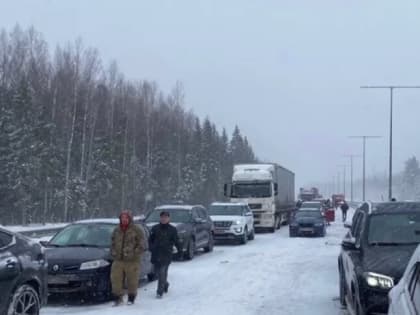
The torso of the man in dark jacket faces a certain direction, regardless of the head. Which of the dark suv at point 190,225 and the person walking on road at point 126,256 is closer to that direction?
the person walking on road

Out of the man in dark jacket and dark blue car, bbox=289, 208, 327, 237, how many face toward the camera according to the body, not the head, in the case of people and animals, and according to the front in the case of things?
2

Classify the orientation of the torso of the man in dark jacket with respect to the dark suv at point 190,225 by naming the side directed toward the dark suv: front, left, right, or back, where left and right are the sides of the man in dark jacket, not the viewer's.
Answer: back

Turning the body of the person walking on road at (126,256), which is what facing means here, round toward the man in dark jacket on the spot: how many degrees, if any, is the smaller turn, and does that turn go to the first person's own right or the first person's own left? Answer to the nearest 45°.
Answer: approximately 135° to the first person's own left

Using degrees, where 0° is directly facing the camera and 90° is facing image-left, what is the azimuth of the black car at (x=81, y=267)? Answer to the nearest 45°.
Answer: approximately 45°

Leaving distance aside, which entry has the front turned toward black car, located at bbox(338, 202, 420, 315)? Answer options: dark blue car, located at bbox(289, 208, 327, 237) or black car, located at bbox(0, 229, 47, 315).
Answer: dark blue car, located at bbox(289, 208, 327, 237)

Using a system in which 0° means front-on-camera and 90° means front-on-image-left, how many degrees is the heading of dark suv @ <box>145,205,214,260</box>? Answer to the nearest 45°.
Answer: approximately 45°
